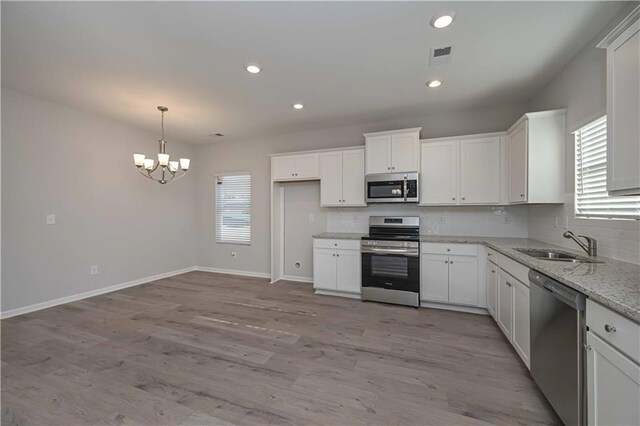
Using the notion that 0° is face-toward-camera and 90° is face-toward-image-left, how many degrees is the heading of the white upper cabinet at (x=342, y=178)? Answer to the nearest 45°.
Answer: approximately 0°

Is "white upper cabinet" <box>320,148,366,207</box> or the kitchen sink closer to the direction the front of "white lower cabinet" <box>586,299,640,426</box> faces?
the white upper cabinet

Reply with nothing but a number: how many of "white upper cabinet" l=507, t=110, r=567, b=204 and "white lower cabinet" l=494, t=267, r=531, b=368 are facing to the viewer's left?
2

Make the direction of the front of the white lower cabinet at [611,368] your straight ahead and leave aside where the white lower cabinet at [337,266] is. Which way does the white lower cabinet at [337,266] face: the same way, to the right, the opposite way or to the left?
to the left

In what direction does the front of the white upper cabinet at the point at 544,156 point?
to the viewer's left

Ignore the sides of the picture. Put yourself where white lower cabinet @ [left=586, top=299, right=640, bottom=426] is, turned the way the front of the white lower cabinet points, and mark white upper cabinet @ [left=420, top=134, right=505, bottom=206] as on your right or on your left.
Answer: on your right

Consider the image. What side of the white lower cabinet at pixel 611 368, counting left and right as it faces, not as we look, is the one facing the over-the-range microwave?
right

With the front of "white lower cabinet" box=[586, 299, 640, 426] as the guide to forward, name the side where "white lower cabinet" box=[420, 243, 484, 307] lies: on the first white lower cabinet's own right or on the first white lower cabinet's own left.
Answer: on the first white lower cabinet's own right

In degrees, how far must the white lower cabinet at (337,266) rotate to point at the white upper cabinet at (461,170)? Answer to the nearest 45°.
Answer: approximately 90° to its left

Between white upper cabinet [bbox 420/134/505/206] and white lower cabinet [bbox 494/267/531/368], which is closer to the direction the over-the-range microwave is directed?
the white lower cabinet
